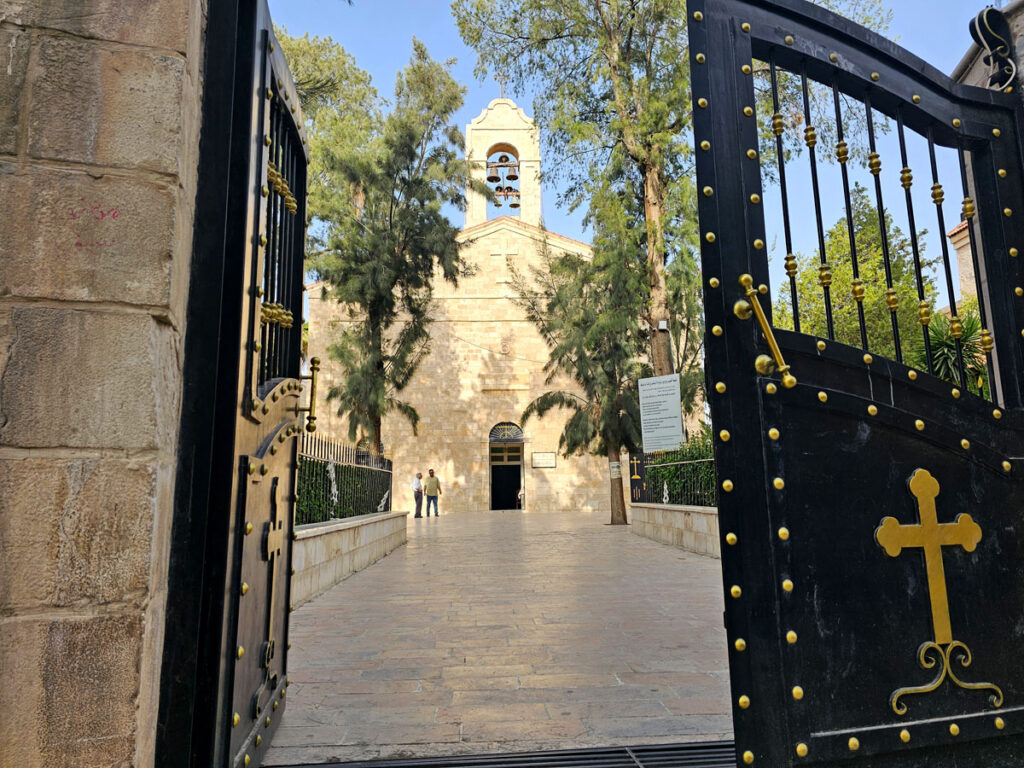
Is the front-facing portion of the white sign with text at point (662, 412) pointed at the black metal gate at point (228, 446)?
yes

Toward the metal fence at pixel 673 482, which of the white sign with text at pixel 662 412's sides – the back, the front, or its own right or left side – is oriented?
front

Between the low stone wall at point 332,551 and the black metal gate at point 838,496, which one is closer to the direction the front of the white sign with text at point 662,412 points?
the black metal gate

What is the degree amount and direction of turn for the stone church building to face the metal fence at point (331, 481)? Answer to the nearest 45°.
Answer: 0° — it already faces it

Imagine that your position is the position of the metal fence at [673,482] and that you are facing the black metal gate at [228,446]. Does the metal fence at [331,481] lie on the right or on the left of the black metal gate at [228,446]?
right

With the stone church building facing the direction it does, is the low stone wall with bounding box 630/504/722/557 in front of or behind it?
in front

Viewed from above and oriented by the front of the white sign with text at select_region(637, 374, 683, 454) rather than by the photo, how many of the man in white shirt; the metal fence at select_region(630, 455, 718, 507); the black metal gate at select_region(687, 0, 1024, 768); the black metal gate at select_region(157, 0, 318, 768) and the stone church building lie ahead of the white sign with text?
2

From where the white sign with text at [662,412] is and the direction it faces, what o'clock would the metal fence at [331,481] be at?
The metal fence is roughly at 2 o'clock from the white sign with text.

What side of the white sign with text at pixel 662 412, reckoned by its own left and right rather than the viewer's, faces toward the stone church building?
back

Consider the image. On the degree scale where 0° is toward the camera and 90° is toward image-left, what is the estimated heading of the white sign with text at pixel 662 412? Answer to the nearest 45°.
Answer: approximately 0°

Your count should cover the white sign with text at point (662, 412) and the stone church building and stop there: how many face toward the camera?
2

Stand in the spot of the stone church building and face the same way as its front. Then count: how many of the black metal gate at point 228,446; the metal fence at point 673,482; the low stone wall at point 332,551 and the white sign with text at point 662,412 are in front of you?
4

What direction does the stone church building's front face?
toward the camera

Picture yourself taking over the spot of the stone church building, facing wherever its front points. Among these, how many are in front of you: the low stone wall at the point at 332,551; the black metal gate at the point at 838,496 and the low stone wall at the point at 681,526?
3

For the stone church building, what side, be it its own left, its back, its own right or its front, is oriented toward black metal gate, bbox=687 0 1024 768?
front
